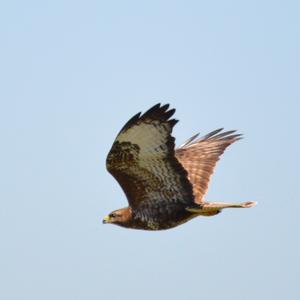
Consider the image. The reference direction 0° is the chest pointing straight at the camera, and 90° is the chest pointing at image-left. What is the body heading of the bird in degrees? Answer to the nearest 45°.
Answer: approximately 90°
